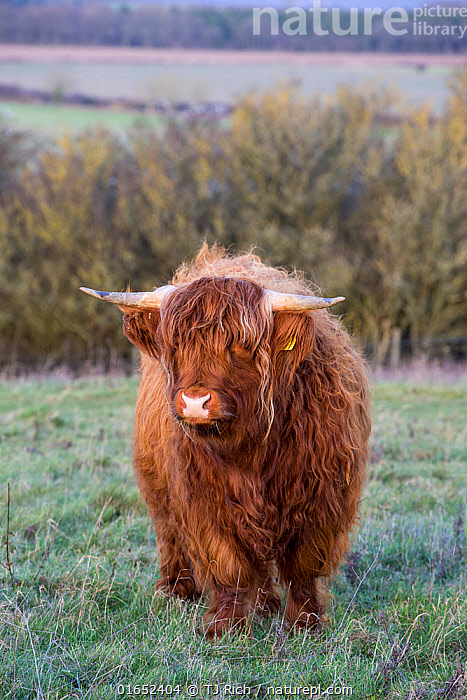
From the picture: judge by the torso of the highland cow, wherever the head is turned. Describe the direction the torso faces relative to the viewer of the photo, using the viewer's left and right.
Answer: facing the viewer
